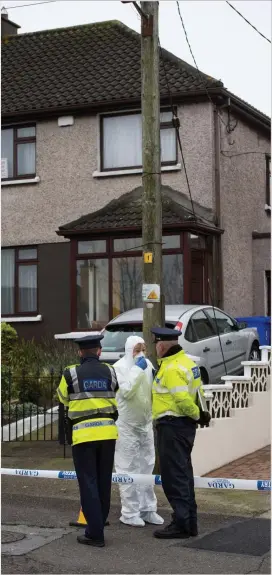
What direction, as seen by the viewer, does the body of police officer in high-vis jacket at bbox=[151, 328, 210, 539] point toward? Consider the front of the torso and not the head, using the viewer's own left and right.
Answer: facing to the left of the viewer

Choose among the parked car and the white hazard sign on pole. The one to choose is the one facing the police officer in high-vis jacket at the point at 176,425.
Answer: the white hazard sign on pole

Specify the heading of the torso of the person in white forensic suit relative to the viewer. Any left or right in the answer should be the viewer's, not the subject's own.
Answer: facing the viewer and to the right of the viewer

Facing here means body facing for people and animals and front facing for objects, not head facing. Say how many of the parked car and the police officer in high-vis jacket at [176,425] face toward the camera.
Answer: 0

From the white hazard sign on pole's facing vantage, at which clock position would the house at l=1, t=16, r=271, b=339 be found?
The house is roughly at 6 o'clock from the white hazard sign on pole.

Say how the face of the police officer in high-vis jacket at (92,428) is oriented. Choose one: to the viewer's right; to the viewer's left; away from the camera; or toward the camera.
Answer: away from the camera

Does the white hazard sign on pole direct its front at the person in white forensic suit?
yes

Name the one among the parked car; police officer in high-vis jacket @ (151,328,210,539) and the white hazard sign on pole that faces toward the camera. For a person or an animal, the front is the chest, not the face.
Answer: the white hazard sign on pole

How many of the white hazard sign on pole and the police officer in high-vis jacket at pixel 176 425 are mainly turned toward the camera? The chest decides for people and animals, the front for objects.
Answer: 1

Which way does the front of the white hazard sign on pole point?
toward the camera

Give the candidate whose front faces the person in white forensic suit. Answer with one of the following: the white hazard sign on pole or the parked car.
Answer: the white hazard sign on pole

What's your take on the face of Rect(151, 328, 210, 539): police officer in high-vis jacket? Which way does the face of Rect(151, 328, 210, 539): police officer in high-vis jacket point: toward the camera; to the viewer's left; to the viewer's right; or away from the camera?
to the viewer's left

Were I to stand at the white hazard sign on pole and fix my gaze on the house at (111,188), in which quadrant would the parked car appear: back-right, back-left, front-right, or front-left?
front-right

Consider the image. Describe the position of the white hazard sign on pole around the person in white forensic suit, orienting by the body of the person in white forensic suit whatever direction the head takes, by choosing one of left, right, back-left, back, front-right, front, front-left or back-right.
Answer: back-left
